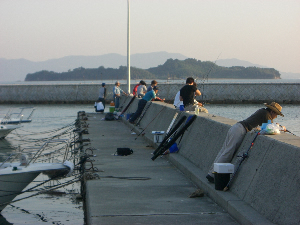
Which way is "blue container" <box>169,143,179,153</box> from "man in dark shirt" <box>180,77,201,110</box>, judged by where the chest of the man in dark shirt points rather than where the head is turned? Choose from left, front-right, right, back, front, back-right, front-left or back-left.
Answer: back-right

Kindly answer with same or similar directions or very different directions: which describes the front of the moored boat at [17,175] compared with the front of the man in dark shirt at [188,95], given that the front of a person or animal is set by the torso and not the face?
same or similar directions

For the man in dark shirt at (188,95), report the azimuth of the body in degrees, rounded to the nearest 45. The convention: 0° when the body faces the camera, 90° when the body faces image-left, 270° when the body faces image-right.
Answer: approximately 225°

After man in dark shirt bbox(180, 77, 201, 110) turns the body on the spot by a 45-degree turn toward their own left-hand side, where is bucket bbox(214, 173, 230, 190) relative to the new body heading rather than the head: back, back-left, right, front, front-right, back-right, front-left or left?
back

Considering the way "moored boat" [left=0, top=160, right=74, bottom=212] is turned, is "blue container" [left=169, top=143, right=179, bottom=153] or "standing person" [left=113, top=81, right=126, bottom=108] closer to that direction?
the blue container

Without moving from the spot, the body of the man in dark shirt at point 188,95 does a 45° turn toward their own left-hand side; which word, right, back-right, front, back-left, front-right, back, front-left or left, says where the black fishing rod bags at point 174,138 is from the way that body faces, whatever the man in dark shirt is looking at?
back
